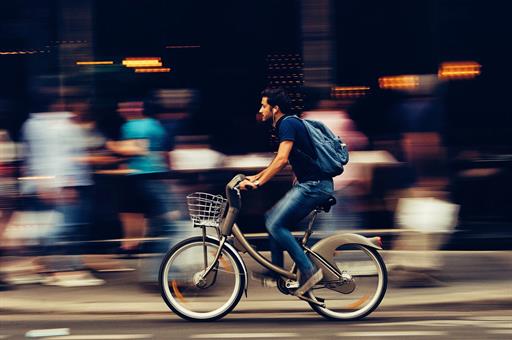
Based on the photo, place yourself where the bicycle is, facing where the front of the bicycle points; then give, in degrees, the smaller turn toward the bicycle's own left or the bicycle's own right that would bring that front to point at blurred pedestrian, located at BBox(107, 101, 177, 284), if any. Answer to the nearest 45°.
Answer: approximately 90° to the bicycle's own right

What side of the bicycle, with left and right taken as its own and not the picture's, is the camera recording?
left

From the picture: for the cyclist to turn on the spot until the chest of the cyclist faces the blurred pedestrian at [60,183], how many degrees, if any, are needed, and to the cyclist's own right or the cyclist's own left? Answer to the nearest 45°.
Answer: approximately 45° to the cyclist's own right

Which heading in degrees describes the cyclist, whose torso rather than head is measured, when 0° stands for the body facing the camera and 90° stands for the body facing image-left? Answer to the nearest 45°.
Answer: approximately 90°

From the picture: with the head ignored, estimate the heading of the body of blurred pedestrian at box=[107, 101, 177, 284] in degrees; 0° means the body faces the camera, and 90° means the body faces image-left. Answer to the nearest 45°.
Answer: approximately 90°

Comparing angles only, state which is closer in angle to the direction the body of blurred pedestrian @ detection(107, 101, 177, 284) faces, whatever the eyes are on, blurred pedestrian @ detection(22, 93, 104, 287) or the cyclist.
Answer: the blurred pedestrian

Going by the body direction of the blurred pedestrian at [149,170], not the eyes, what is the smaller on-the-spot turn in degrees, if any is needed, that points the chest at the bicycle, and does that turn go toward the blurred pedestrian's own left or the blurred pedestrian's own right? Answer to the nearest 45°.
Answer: approximately 90° to the blurred pedestrian's own left

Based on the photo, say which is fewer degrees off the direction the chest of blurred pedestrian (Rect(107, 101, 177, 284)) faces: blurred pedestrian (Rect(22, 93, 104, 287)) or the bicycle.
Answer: the blurred pedestrian

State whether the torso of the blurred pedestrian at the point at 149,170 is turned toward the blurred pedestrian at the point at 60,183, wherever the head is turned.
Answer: yes

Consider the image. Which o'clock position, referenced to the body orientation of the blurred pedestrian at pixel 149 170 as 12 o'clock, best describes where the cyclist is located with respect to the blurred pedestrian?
The cyclist is roughly at 8 o'clock from the blurred pedestrian.

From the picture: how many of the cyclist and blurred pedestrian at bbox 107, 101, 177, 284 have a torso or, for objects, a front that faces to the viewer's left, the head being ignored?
2

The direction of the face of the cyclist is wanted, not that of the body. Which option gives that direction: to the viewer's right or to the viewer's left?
to the viewer's left
